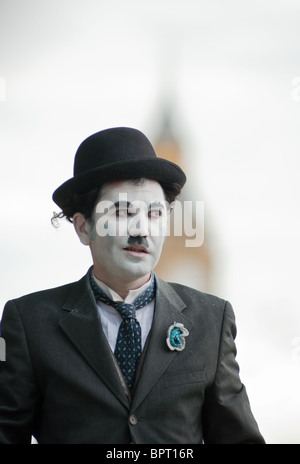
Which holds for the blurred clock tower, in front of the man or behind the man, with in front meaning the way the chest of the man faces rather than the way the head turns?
behind

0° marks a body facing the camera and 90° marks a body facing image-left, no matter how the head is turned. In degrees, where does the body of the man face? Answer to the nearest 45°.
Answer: approximately 0°

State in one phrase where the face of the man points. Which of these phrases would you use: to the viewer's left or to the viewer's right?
to the viewer's right
